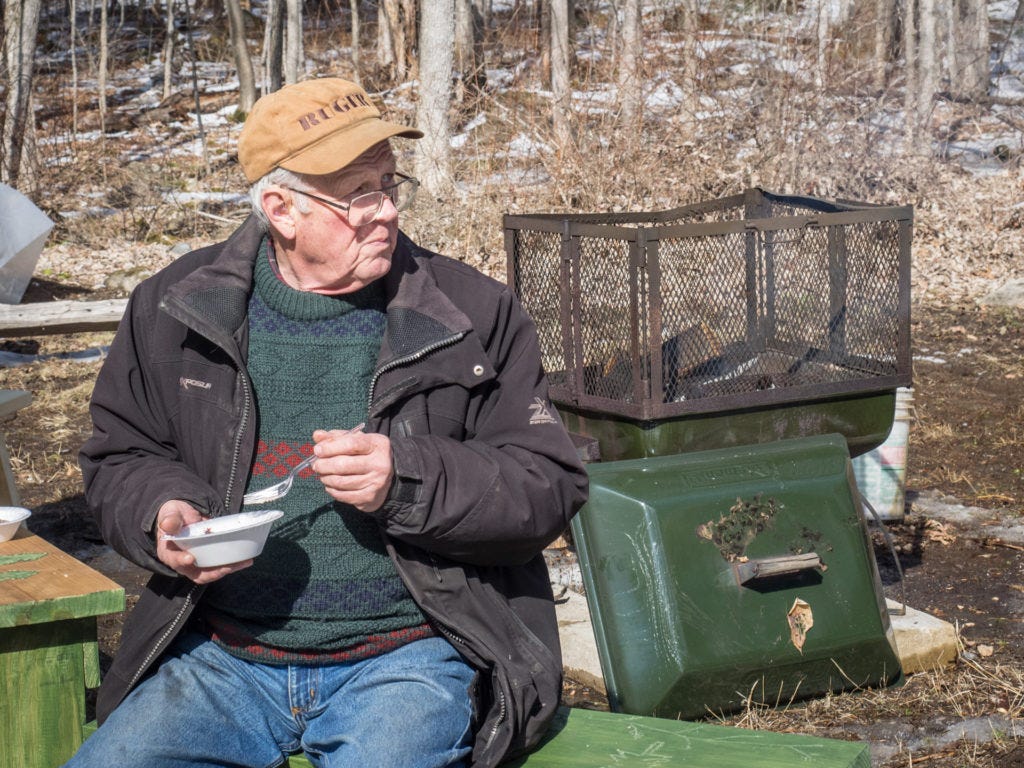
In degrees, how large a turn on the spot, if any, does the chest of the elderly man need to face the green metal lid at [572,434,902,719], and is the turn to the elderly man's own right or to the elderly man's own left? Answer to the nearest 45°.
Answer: approximately 135° to the elderly man's own left

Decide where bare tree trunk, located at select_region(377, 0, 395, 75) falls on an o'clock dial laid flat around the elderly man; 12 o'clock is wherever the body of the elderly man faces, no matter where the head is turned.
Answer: The bare tree trunk is roughly at 6 o'clock from the elderly man.

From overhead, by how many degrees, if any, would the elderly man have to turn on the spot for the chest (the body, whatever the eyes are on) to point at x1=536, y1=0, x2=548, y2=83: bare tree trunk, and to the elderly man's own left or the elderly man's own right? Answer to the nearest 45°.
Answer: approximately 180°

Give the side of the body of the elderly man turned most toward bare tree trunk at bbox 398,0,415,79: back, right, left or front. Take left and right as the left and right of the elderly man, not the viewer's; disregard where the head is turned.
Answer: back

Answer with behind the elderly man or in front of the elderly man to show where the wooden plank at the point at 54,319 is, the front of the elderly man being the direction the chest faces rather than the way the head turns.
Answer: behind

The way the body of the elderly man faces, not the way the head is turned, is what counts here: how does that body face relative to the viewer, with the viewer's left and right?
facing the viewer

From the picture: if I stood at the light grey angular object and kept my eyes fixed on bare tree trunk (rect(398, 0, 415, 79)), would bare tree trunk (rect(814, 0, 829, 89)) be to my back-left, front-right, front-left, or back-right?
front-right

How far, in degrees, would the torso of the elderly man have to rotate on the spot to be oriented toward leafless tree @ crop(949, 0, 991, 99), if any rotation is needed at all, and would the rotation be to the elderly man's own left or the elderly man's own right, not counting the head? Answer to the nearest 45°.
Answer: approximately 135° to the elderly man's own left

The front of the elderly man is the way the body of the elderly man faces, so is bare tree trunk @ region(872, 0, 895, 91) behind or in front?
behind

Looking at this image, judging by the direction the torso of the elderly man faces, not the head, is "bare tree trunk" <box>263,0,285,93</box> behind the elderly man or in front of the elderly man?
behind
